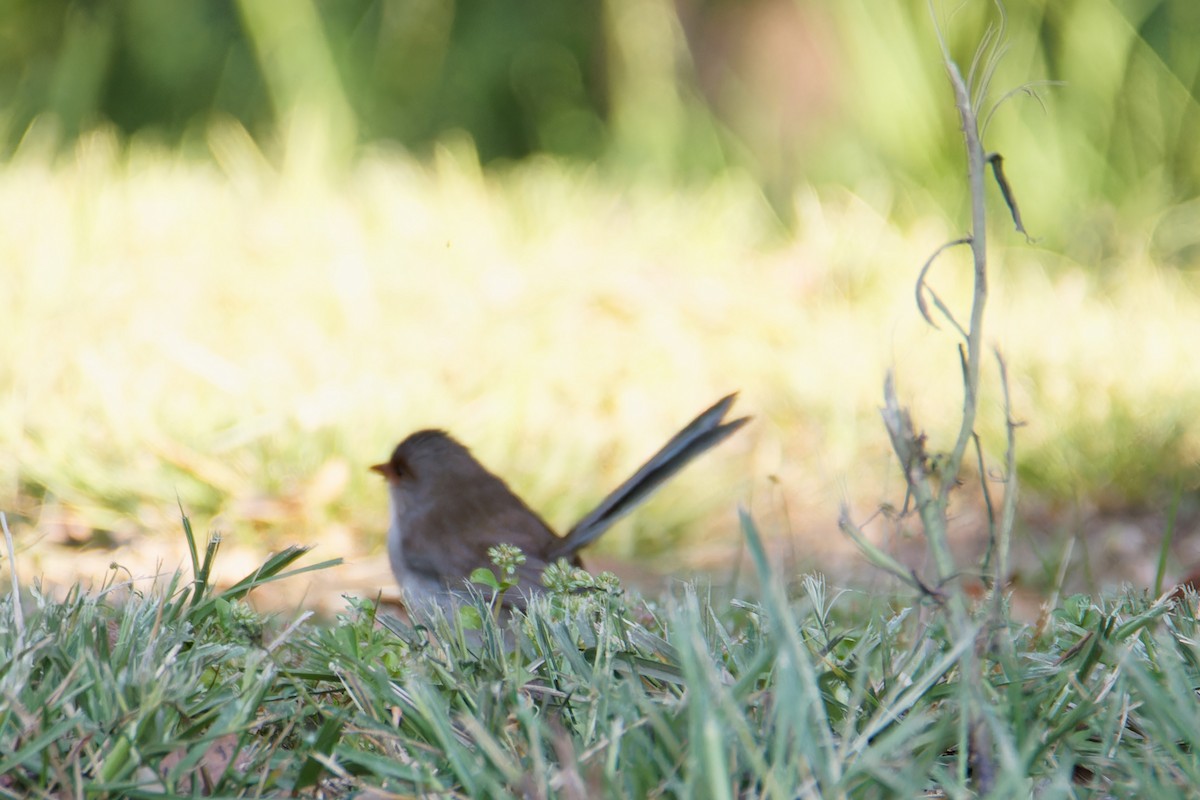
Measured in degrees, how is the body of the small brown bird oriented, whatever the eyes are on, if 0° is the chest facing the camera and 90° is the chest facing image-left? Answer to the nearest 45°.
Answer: approximately 90°
